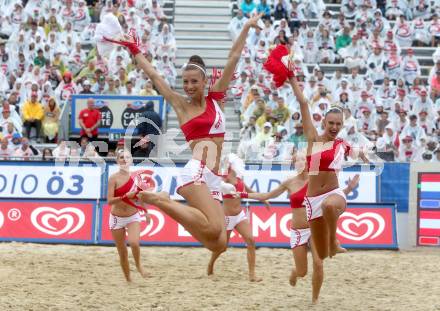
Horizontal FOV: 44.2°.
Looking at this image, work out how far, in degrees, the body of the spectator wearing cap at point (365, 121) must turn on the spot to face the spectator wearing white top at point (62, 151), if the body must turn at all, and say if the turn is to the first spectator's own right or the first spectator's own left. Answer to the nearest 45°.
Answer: approximately 45° to the first spectator's own right

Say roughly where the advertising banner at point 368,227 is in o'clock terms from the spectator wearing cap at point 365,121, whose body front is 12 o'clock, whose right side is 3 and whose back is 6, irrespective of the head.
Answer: The advertising banner is roughly at 12 o'clock from the spectator wearing cap.

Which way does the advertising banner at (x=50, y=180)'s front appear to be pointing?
toward the camera

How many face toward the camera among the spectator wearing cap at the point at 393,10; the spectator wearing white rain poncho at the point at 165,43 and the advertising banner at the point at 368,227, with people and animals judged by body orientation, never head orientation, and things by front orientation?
3

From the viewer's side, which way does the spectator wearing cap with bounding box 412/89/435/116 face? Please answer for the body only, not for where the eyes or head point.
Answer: toward the camera

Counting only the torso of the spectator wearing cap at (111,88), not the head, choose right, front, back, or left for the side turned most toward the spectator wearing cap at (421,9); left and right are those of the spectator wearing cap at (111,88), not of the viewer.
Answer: left

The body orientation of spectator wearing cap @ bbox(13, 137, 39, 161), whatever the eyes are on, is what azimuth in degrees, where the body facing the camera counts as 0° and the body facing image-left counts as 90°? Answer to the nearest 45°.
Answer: approximately 0°

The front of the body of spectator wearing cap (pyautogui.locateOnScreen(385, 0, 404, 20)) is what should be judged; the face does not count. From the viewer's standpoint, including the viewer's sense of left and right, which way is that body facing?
facing the viewer
